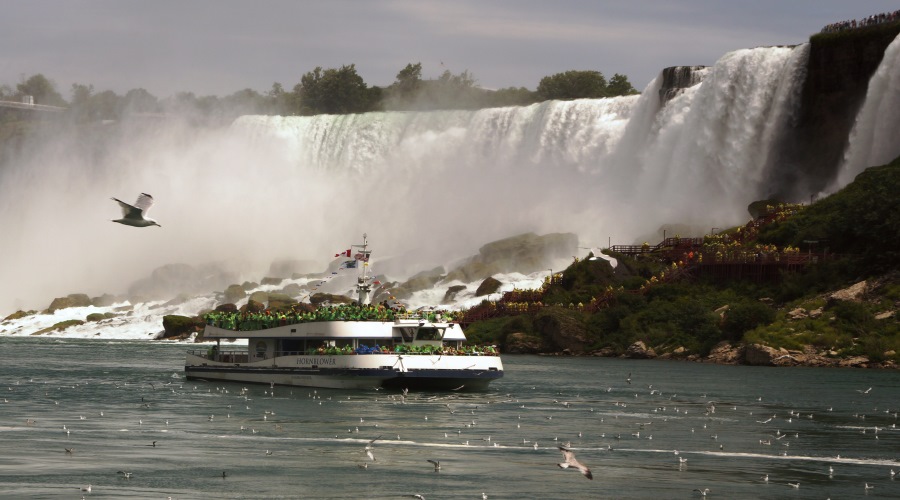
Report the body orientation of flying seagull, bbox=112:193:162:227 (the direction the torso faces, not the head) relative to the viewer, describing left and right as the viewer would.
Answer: facing to the right of the viewer

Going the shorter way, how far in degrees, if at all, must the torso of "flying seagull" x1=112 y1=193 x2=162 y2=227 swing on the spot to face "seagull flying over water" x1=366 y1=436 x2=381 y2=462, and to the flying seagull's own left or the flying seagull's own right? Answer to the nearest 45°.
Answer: approximately 90° to the flying seagull's own left
